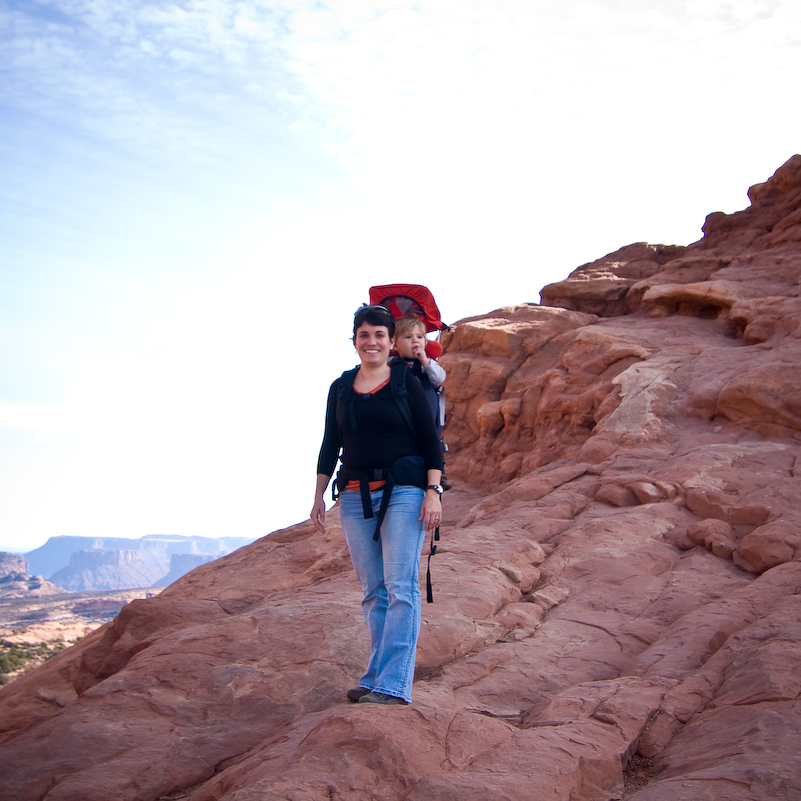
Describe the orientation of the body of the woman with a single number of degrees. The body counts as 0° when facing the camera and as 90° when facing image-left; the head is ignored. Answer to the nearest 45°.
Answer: approximately 45°

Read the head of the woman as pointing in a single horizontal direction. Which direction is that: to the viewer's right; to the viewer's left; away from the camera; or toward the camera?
toward the camera
